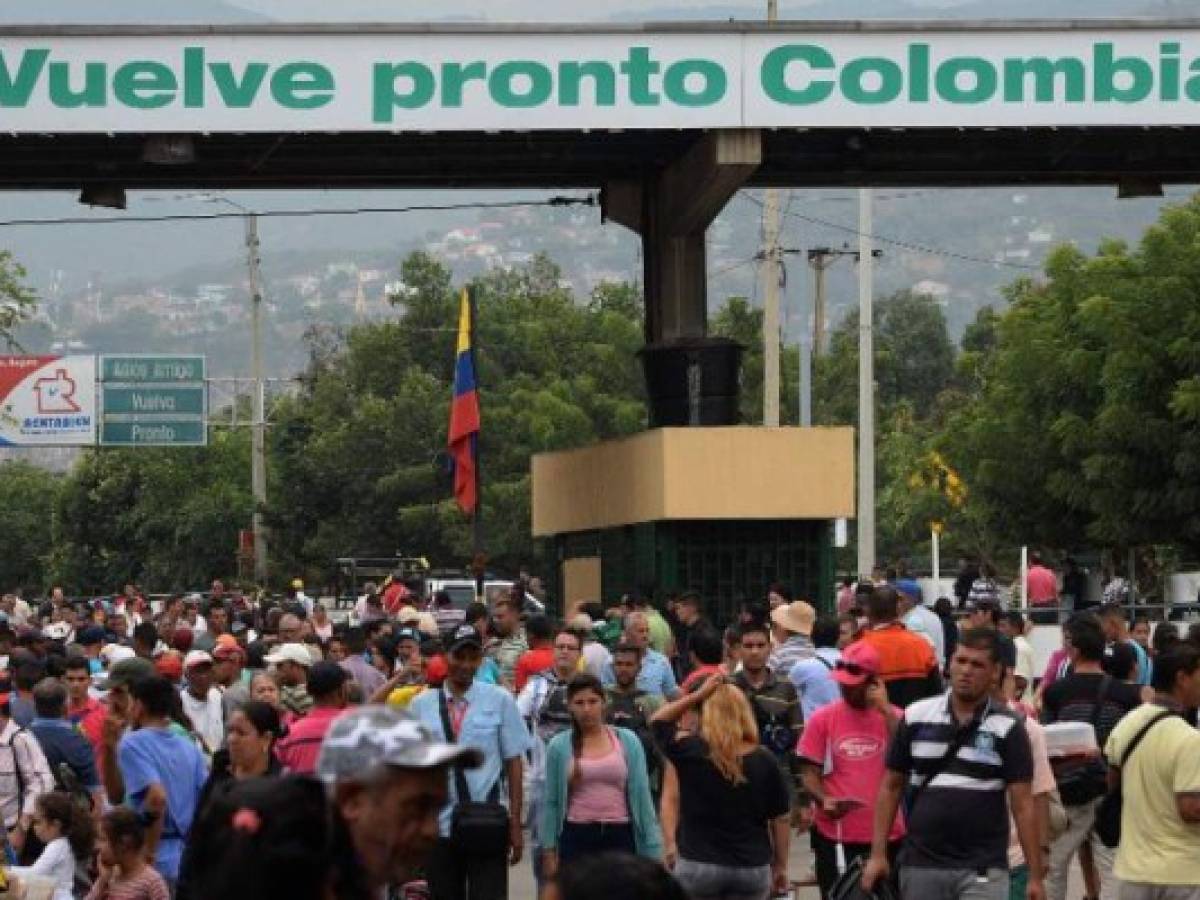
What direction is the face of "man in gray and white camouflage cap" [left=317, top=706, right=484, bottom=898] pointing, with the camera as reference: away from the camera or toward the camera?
toward the camera

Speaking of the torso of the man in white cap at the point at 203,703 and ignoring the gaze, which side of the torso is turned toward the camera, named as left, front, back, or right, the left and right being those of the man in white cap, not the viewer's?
front

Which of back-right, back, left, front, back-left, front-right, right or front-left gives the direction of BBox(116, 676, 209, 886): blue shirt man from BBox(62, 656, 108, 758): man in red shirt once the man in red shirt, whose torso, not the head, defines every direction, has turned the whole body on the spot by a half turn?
back

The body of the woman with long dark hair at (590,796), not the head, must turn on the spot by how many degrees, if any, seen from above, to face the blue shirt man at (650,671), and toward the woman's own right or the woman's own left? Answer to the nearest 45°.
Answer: approximately 180°

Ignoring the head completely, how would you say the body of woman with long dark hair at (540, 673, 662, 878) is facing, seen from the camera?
toward the camera

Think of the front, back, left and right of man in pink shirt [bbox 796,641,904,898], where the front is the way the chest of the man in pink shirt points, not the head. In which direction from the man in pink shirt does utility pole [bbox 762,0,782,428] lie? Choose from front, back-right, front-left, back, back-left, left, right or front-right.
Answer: back

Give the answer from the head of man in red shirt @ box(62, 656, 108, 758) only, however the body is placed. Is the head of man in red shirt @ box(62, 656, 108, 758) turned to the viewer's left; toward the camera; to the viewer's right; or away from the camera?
toward the camera

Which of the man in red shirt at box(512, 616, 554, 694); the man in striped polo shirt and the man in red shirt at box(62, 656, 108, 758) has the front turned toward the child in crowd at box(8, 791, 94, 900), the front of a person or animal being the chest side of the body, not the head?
the man in red shirt at box(62, 656, 108, 758)

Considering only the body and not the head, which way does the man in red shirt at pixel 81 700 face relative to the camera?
toward the camera

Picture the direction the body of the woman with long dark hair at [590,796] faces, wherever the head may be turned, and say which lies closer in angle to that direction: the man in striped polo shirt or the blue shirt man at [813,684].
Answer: the man in striped polo shirt

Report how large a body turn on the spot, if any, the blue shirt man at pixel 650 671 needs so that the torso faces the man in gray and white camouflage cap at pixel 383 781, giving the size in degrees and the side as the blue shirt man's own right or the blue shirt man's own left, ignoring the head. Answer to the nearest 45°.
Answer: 0° — they already face them
